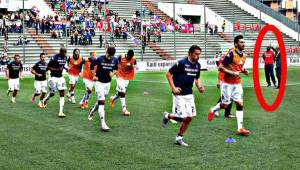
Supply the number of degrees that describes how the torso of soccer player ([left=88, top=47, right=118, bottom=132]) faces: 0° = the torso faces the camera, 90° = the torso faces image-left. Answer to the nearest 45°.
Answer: approximately 315°

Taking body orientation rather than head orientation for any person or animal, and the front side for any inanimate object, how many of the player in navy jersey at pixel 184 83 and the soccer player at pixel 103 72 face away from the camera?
0

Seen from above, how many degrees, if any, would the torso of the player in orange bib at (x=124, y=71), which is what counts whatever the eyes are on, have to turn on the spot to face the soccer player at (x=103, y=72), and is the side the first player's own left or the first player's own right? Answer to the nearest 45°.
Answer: approximately 45° to the first player's own right

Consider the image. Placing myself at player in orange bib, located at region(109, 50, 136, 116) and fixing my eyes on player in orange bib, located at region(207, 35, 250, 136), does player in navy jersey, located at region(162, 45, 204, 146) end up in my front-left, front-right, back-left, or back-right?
front-right

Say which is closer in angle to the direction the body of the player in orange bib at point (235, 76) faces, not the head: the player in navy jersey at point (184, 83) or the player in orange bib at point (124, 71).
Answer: the player in navy jersey
